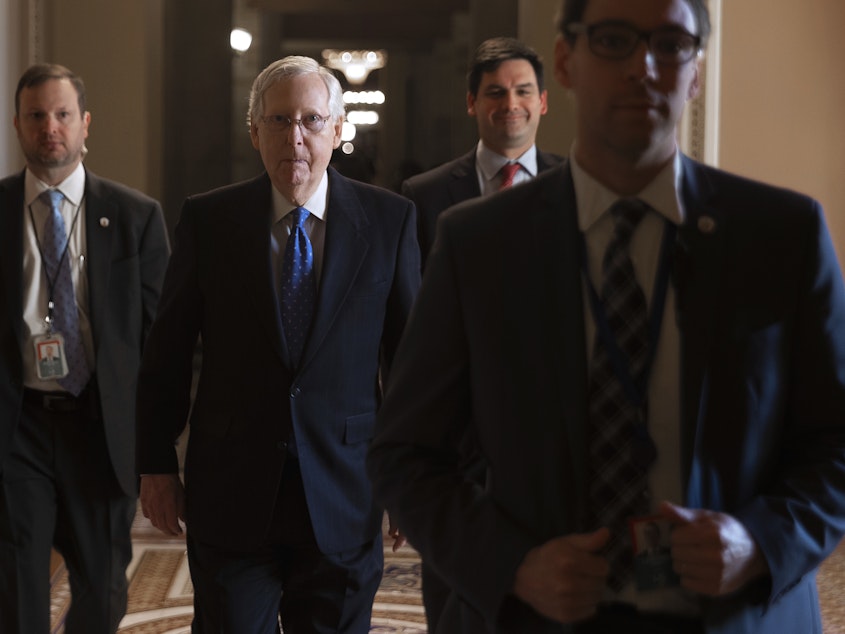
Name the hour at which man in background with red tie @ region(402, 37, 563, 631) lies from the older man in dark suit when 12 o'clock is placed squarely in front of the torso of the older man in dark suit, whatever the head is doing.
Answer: The man in background with red tie is roughly at 7 o'clock from the older man in dark suit.

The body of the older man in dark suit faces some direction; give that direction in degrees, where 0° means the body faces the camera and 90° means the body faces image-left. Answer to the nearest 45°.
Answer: approximately 0°

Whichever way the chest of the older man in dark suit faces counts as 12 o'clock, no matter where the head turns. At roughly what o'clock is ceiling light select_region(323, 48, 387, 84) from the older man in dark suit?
The ceiling light is roughly at 6 o'clock from the older man in dark suit.
